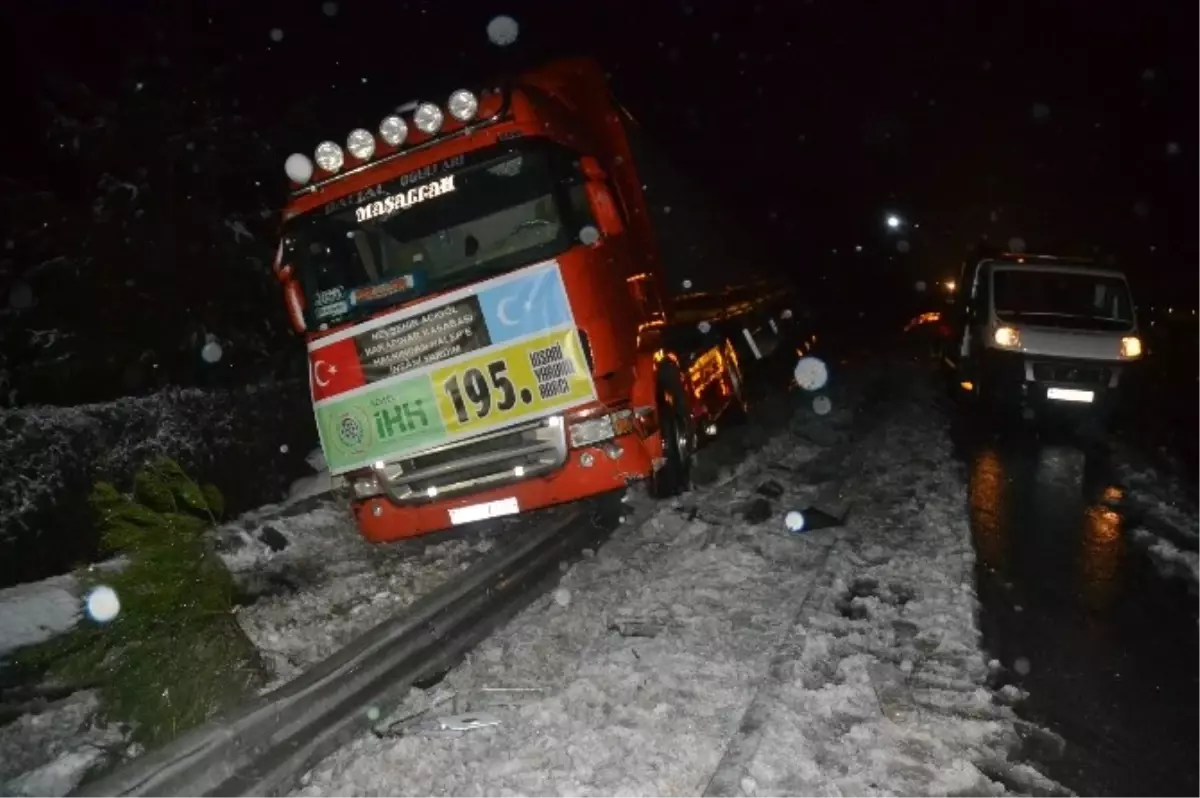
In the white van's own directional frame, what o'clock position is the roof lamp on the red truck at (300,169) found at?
The roof lamp on the red truck is roughly at 1 o'clock from the white van.

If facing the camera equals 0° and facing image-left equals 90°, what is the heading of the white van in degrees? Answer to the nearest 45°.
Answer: approximately 0°

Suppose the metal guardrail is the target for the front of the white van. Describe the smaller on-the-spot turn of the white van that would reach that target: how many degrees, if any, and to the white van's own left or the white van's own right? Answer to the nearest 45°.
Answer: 0° — it already faces it

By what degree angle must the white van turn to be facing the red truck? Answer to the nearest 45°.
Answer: approximately 45° to its right

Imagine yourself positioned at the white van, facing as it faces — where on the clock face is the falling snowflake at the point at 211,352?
The falling snowflake is roughly at 2 o'clock from the white van.
